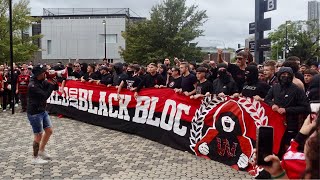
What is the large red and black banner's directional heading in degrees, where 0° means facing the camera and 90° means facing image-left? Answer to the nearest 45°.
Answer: approximately 45°

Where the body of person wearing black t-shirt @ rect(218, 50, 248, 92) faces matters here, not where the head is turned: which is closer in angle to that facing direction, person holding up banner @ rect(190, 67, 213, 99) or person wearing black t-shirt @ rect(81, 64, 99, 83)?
the person holding up banner

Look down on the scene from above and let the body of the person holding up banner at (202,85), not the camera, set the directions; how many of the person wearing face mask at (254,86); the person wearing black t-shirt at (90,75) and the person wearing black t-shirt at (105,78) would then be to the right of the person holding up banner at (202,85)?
2

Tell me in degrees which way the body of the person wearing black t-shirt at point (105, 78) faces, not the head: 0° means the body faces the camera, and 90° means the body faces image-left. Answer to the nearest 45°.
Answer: approximately 45°

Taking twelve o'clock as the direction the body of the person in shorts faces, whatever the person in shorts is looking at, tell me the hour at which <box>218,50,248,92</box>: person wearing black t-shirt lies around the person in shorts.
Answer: The person wearing black t-shirt is roughly at 12 o'clock from the person in shorts.

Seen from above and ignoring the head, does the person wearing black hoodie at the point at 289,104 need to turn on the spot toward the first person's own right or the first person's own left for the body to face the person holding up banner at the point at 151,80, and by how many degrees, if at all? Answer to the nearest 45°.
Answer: approximately 90° to the first person's own right

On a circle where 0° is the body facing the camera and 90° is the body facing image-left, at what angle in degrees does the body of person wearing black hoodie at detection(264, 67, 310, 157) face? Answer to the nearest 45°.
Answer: approximately 45°

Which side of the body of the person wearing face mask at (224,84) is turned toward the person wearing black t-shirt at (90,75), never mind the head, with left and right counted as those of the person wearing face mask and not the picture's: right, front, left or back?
right

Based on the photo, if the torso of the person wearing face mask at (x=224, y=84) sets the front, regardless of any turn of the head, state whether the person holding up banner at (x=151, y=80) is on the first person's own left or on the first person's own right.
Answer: on the first person's own right

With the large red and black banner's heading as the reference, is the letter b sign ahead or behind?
behind

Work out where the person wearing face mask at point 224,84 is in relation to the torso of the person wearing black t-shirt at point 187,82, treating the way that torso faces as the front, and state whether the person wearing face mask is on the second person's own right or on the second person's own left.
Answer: on the second person's own left

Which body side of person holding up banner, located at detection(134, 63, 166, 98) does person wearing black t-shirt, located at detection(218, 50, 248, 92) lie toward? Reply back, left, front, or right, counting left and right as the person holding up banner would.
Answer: left
